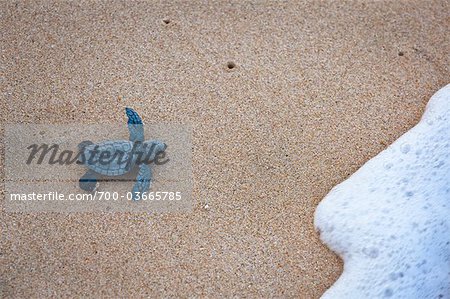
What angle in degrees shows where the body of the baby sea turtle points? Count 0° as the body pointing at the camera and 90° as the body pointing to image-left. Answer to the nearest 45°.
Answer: approximately 270°
